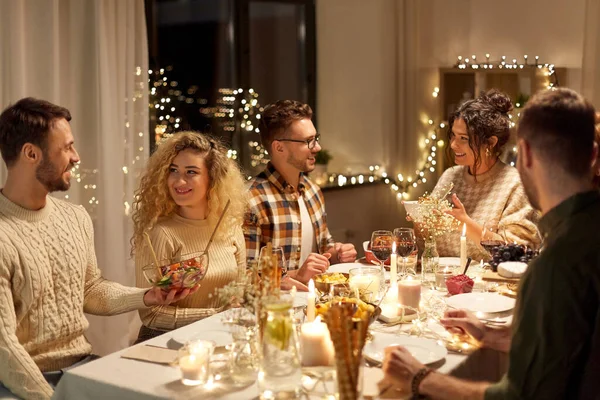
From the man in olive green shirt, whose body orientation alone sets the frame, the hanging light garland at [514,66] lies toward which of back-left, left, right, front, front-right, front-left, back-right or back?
front-right

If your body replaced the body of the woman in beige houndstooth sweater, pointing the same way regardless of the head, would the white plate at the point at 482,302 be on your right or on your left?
on your left

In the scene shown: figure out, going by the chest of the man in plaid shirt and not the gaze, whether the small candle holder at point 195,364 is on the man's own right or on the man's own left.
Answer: on the man's own right

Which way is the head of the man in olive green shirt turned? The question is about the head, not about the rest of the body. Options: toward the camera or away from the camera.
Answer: away from the camera

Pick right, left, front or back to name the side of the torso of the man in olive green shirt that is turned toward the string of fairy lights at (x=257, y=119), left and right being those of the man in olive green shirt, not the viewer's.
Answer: front

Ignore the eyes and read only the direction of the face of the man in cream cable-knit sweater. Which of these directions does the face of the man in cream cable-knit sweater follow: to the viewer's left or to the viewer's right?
to the viewer's right

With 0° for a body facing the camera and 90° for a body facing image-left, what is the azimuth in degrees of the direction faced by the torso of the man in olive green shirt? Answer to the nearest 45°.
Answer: approximately 135°

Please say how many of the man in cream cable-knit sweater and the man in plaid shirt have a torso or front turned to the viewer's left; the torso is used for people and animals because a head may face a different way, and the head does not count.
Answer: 0

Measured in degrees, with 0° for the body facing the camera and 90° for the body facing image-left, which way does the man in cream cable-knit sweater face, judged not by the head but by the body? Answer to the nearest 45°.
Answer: approximately 315°

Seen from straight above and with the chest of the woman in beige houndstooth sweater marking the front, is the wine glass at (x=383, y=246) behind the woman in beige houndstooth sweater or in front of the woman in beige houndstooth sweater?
in front
